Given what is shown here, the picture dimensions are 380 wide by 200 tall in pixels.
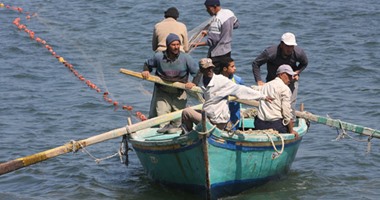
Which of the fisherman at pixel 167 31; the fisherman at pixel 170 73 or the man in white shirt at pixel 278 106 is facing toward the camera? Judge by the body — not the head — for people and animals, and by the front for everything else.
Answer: the fisherman at pixel 170 73

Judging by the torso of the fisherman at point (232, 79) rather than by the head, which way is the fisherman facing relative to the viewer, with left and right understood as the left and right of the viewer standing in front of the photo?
facing the viewer and to the right of the viewer

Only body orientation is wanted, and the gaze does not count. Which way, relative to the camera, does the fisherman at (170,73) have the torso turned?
toward the camera

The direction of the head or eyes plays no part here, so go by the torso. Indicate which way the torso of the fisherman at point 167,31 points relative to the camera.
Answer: away from the camera

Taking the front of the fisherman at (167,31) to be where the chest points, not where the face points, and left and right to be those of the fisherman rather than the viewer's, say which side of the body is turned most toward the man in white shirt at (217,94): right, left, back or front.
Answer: back

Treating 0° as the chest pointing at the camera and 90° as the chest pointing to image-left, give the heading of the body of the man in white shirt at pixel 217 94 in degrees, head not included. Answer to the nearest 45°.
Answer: approximately 45°

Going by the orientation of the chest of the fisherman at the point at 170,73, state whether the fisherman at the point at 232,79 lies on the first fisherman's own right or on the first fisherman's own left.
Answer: on the first fisherman's own left

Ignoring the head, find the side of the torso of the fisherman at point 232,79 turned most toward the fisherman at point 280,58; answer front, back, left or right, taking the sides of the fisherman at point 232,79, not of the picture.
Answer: left
